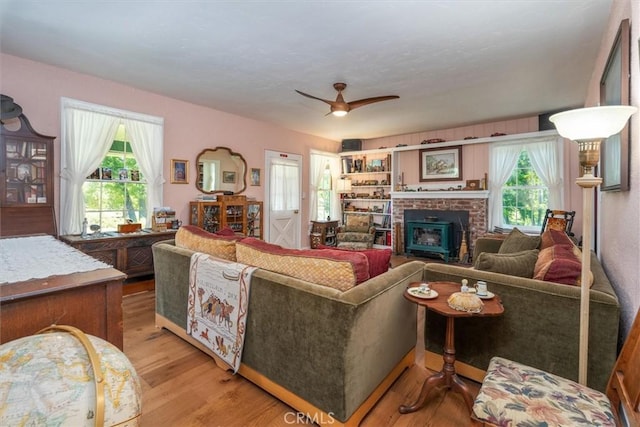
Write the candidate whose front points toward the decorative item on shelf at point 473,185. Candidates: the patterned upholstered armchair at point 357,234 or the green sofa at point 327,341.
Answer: the green sofa

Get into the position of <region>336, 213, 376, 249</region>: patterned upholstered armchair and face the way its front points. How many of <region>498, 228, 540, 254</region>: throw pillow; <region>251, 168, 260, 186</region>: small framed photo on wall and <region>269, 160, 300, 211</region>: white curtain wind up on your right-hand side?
2

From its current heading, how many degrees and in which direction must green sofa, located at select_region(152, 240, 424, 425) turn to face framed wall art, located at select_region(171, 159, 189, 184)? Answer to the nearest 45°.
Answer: approximately 90° to its left

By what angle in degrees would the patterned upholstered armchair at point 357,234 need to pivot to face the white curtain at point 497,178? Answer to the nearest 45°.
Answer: approximately 90° to its left

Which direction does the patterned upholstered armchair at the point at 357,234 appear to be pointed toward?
toward the camera

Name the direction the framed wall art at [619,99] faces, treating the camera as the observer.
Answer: facing to the left of the viewer

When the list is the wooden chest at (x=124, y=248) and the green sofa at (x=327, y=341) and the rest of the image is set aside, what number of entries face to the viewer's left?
0

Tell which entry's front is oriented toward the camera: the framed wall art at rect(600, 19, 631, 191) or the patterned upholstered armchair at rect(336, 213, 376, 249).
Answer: the patterned upholstered armchair

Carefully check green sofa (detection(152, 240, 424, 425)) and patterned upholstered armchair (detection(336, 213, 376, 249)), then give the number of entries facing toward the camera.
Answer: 1

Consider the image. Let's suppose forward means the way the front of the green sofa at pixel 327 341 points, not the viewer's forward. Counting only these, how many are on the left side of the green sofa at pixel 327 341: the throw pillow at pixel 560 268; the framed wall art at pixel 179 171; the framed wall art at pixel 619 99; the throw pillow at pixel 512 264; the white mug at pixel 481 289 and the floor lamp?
1

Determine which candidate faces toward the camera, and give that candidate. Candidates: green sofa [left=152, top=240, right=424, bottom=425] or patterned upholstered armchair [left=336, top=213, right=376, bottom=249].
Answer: the patterned upholstered armchair

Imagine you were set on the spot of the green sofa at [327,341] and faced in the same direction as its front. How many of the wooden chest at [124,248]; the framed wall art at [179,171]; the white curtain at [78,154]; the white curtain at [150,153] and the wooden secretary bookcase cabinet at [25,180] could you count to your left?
5

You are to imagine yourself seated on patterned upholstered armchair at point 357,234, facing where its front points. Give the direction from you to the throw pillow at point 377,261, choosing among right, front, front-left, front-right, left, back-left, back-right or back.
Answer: front

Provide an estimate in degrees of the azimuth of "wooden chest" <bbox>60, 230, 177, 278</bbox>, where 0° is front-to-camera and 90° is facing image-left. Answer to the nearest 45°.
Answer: approximately 315°

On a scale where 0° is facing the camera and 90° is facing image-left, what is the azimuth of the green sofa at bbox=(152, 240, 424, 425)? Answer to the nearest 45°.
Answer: approximately 225°

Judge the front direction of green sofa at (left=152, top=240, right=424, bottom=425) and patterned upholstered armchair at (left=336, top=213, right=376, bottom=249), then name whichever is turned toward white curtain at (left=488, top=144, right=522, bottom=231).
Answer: the green sofa

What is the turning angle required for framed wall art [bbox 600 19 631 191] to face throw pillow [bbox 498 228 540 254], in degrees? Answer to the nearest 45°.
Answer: approximately 45° to its right

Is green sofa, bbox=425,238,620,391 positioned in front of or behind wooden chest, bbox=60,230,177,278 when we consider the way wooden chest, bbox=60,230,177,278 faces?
in front

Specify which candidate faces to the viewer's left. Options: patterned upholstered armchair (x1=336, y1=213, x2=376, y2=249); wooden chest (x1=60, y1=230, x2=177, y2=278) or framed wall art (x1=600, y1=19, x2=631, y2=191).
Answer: the framed wall art

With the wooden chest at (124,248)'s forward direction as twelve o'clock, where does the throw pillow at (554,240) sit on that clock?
The throw pillow is roughly at 12 o'clock from the wooden chest.

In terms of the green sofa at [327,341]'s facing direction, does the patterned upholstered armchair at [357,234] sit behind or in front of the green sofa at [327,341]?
in front

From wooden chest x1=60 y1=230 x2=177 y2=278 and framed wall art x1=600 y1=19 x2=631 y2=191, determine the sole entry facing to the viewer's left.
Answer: the framed wall art
